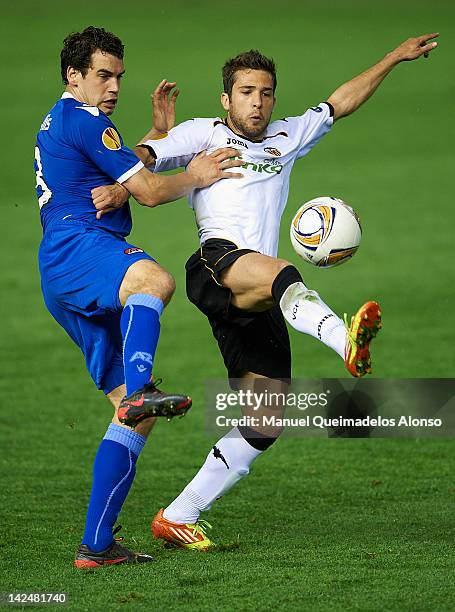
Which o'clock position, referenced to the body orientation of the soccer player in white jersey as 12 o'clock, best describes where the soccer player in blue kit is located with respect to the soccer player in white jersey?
The soccer player in blue kit is roughly at 3 o'clock from the soccer player in white jersey.

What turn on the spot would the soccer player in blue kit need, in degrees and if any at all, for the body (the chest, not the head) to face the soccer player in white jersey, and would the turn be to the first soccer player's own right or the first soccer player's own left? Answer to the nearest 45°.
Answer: approximately 45° to the first soccer player's own left

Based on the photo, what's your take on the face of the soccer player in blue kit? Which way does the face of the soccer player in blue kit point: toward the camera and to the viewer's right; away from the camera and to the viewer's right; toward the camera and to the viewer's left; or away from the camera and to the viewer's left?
toward the camera and to the viewer's right

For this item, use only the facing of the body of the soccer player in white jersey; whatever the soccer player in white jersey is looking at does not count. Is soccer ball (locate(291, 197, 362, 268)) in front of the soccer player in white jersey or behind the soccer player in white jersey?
in front

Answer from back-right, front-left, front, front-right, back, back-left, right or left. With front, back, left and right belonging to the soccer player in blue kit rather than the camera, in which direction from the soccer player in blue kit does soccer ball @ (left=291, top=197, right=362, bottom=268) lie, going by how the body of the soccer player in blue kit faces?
front

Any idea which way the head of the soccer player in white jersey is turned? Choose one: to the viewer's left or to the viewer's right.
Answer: to the viewer's right

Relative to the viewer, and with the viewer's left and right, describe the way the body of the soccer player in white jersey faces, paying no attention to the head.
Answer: facing the viewer and to the right of the viewer

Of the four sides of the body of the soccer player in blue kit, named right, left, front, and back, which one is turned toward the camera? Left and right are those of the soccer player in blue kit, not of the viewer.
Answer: right

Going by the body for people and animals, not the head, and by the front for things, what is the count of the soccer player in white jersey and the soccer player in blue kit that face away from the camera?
0
